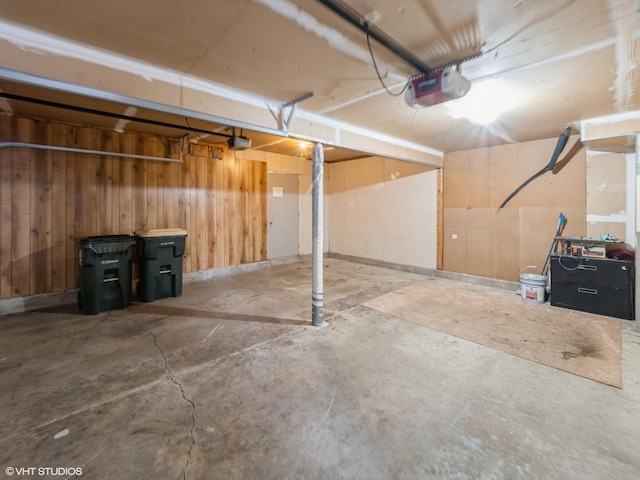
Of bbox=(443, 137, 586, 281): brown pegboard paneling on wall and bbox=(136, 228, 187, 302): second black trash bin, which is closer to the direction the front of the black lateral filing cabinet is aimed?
the second black trash bin

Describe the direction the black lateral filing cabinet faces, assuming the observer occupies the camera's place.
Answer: facing the viewer and to the left of the viewer

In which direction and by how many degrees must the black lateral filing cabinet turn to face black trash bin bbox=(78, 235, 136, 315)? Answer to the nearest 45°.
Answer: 0° — it already faces it

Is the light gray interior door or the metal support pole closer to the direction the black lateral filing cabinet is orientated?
the metal support pole

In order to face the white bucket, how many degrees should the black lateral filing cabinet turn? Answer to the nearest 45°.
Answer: approximately 45° to its right

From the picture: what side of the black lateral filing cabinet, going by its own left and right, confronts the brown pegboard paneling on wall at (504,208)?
right
